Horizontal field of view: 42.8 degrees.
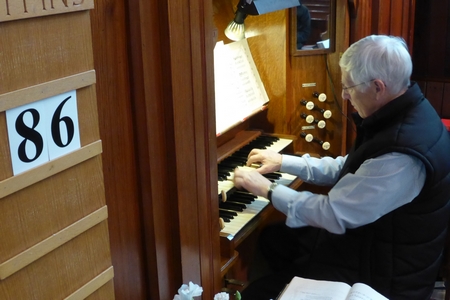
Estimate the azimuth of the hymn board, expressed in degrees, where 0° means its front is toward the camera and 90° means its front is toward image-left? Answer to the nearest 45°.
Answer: approximately 315°

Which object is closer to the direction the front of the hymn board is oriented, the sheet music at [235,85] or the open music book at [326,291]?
the open music book

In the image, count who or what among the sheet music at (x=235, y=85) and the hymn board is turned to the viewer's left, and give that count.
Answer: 0

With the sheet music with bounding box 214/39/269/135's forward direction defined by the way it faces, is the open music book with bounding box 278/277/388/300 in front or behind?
in front

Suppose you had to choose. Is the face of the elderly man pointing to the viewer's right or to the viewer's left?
to the viewer's left

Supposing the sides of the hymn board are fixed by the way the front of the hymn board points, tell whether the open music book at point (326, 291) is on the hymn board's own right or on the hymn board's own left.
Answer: on the hymn board's own left

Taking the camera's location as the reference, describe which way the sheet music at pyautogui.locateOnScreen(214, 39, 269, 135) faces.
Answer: facing the viewer and to the right of the viewer

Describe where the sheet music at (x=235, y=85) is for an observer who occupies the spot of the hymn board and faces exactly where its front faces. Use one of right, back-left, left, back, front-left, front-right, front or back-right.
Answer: left

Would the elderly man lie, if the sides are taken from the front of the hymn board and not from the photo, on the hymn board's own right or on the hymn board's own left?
on the hymn board's own left

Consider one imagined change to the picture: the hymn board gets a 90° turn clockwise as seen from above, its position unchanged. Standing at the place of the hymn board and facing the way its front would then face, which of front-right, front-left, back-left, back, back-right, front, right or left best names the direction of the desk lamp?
back

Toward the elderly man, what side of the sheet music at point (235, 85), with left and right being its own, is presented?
front
